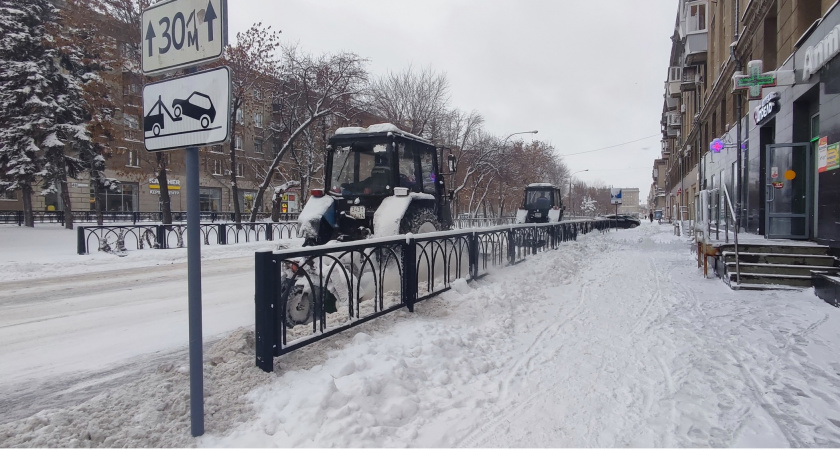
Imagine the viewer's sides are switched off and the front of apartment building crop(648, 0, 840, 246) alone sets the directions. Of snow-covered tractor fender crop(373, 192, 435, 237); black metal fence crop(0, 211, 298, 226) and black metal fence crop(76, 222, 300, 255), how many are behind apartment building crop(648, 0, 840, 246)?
0

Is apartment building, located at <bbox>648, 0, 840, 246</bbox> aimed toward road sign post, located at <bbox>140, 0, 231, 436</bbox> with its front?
no

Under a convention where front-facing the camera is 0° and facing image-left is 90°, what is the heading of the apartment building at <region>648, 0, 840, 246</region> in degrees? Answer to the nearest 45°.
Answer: approximately 90°

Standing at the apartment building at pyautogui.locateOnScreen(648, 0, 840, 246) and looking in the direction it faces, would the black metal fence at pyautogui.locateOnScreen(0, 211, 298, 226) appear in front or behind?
in front

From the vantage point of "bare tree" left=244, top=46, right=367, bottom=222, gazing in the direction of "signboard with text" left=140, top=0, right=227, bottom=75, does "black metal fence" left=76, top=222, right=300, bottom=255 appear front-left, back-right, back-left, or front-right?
front-right

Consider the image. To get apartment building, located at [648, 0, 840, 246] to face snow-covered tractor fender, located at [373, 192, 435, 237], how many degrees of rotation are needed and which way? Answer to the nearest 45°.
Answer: approximately 45° to its left

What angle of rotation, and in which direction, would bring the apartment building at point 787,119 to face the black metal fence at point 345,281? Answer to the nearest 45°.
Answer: approximately 45° to its left

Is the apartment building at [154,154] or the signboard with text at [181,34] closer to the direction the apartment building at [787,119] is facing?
the apartment building

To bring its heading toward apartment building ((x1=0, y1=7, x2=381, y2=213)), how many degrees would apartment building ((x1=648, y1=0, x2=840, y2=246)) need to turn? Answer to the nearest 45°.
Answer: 0° — it already faces it

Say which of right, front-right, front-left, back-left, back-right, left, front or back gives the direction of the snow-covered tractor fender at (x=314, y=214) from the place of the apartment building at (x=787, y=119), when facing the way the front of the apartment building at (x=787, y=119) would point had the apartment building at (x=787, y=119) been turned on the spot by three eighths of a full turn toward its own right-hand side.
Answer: back

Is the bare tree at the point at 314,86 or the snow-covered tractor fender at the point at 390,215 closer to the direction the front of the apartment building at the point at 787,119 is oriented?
the bare tree

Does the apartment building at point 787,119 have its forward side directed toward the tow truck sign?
no

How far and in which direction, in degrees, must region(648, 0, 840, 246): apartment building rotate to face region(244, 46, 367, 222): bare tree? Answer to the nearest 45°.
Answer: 0° — it already faces it
